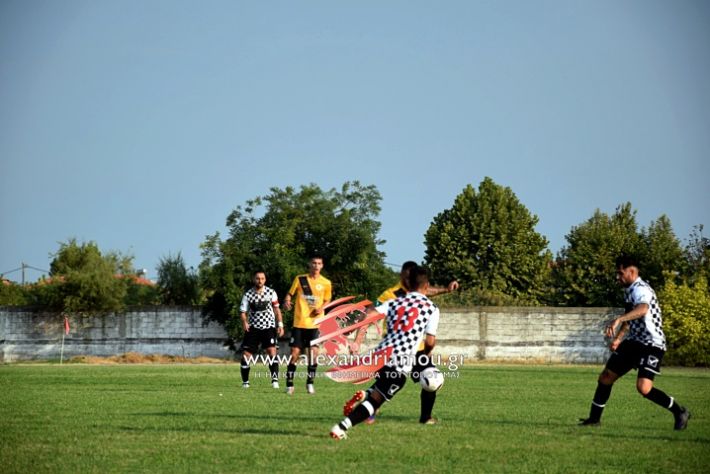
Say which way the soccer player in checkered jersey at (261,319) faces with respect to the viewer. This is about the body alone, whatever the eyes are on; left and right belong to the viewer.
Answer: facing the viewer

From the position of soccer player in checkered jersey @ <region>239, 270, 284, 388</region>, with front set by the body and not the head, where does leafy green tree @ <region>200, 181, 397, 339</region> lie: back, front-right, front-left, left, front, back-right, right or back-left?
back

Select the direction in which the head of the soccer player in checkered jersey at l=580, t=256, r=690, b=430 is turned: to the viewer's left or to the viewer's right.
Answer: to the viewer's left

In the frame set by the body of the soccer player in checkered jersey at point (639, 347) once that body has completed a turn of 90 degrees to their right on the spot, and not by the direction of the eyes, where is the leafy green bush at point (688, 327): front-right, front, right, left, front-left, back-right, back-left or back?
front

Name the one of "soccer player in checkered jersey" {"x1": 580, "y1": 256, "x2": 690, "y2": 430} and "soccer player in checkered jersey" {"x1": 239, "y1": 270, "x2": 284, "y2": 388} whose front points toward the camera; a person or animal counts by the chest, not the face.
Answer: "soccer player in checkered jersey" {"x1": 239, "y1": 270, "x2": 284, "y2": 388}

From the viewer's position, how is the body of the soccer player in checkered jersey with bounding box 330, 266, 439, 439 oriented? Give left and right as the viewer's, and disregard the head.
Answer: facing away from the viewer and to the right of the viewer

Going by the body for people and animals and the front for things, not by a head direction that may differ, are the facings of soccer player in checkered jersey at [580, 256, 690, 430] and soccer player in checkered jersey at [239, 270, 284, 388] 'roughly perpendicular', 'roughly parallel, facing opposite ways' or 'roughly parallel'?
roughly perpendicular

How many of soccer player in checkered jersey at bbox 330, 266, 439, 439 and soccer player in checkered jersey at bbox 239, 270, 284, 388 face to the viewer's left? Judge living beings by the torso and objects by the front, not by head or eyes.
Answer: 0

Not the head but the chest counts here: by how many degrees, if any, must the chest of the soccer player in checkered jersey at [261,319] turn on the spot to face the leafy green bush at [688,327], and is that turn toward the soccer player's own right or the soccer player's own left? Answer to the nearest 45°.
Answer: approximately 135° to the soccer player's own left

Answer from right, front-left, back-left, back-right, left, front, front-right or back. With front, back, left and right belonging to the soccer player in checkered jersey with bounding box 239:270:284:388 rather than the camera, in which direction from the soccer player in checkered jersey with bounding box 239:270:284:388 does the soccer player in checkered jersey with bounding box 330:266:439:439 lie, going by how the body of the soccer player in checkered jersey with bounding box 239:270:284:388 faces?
front

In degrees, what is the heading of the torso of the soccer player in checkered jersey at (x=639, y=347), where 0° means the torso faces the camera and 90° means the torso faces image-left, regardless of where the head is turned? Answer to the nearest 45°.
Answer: approximately 90°

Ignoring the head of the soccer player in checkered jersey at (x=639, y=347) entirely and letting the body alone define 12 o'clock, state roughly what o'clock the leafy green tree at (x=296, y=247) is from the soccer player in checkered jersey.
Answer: The leafy green tree is roughly at 2 o'clock from the soccer player in checkered jersey.

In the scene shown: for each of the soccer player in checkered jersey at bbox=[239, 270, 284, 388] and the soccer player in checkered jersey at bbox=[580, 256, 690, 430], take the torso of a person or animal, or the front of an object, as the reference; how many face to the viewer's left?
1

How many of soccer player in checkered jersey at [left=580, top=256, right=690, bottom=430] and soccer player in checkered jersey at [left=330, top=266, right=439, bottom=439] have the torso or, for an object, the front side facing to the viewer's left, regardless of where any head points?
1

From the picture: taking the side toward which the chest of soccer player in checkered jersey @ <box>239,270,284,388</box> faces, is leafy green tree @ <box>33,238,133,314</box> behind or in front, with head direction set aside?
behind
